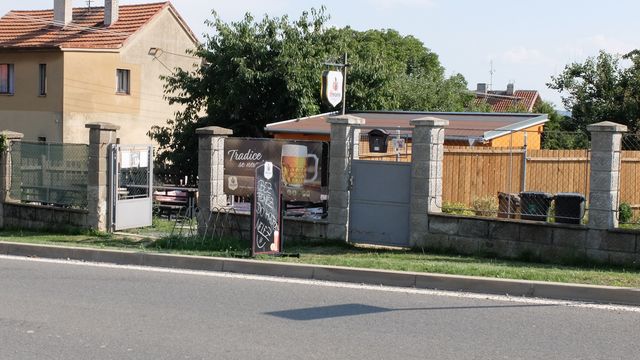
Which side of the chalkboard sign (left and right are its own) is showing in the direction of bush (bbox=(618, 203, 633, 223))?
left

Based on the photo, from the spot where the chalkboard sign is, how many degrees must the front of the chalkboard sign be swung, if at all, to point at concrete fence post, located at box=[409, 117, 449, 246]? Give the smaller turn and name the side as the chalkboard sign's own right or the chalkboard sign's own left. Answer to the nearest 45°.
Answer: approximately 90° to the chalkboard sign's own left

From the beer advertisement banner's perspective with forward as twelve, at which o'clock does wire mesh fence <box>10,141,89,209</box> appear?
The wire mesh fence is roughly at 4 o'clock from the beer advertisement banner.

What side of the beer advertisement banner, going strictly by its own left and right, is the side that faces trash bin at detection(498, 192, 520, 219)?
left

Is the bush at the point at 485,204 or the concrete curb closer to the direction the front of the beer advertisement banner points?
the concrete curb

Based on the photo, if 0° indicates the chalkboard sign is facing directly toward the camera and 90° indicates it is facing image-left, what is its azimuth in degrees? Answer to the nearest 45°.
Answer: approximately 0°

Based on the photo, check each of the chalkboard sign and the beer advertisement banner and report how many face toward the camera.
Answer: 2

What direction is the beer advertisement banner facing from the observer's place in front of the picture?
facing the viewer

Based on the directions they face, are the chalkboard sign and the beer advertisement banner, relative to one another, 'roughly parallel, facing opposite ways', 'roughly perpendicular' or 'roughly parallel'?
roughly parallel

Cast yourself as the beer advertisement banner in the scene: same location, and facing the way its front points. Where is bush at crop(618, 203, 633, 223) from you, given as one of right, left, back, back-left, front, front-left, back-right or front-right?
left

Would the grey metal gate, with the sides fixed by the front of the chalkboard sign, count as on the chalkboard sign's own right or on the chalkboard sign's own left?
on the chalkboard sign's own left

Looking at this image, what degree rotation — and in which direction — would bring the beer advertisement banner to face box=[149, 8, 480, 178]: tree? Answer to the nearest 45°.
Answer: approximately 180°
